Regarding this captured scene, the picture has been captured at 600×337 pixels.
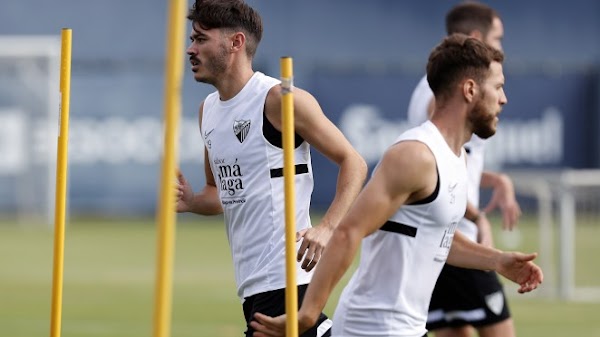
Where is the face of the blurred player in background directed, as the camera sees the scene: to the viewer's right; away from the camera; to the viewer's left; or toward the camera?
to the viewer's right

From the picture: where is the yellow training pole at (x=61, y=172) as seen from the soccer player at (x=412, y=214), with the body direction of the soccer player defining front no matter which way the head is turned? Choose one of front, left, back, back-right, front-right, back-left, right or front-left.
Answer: back

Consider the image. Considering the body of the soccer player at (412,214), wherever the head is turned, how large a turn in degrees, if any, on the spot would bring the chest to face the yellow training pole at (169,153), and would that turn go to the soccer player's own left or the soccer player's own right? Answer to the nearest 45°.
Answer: approximately 135° to the soccer player's own right

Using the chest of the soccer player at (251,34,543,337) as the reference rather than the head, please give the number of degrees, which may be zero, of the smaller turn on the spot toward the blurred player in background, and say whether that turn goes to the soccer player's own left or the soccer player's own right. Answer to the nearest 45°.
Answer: approximately 90° to the soccer player's own left

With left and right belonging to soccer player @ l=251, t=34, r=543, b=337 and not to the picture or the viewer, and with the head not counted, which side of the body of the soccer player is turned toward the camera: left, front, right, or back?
right

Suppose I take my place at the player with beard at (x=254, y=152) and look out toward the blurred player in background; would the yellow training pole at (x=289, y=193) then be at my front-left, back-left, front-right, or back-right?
back-right

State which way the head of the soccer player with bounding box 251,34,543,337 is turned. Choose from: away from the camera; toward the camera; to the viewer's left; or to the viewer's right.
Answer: to the viewer's right
